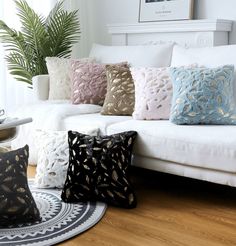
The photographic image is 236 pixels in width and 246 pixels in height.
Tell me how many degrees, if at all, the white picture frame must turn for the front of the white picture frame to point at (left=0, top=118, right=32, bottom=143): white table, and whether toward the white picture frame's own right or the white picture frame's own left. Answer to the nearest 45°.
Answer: approximately 45° to the white picture frame's own right

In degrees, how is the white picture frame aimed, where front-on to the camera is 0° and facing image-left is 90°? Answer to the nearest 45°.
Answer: approximately 0°

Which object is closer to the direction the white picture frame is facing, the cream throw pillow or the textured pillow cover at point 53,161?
the textured pillow cover

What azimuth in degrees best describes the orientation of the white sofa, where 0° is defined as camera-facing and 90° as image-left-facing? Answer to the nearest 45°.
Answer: approximately 45°

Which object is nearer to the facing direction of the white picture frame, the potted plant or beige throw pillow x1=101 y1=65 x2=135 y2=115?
the beige throw pillow

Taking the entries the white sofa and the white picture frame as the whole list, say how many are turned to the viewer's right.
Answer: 0

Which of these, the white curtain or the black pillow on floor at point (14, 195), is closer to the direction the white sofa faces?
the black pillow on floor

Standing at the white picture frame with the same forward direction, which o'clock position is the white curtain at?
The white curtain is roughly at 3 o'clock from the white picture frame.

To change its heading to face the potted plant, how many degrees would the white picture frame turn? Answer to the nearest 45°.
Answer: approximately 90° to its right

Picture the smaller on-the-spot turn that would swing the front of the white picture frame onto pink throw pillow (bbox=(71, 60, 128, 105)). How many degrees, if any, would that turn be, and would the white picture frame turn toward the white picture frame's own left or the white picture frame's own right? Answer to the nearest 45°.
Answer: approximately 45° to the white picture frame's own right

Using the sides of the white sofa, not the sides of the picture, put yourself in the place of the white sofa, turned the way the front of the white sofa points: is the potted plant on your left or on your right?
on your right

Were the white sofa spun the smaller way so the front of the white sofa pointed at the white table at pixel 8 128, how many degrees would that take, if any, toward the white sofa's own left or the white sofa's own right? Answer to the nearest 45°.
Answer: approximately 45° to the white sofa's own right

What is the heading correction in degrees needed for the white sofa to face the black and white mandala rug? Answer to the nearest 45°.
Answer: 0° — it already faces it
